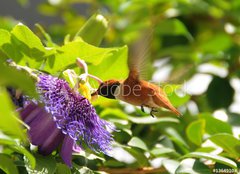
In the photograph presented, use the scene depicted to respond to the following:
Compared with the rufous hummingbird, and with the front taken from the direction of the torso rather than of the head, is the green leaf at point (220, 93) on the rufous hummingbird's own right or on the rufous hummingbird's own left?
on the rufous hummingbird's own right

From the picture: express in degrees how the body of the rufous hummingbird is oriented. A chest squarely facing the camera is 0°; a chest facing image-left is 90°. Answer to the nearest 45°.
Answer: approximately 90°
